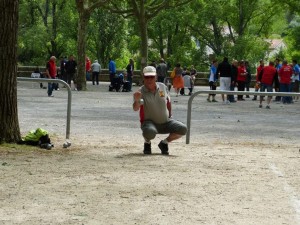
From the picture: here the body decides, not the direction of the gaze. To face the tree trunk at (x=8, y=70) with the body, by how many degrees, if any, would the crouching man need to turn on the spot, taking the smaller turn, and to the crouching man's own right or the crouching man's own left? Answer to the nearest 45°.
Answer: approximately 90° to the crouching man's own right

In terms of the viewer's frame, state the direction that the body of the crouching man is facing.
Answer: toward the camera

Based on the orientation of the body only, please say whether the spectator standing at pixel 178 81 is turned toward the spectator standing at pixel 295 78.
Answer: no

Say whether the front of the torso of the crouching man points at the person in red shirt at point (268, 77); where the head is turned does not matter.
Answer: no

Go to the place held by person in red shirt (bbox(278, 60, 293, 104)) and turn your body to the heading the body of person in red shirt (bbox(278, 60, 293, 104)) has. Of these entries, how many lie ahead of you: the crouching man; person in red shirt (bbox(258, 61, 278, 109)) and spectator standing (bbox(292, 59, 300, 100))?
1
